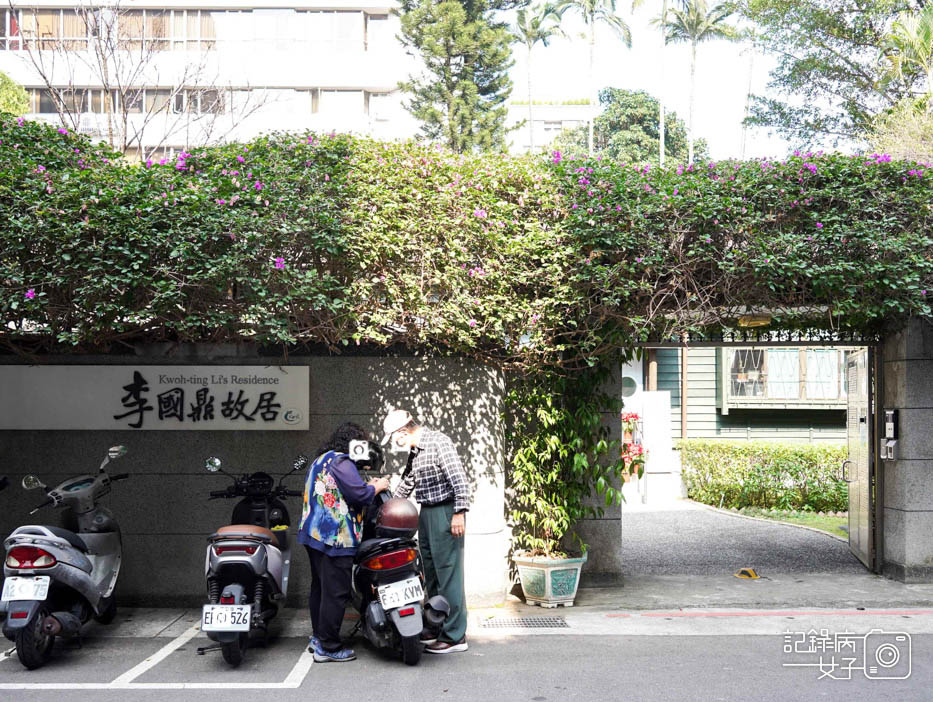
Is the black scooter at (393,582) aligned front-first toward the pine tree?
yes

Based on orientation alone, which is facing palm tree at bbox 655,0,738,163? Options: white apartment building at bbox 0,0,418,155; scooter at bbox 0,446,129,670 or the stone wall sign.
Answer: the scooter

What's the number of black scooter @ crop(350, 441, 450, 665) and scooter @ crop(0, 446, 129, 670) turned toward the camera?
0

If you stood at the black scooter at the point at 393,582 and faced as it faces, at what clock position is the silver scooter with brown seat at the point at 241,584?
the silver scooter with brown seat at the point at 241,584 is roughly at 9 o'clock from the black scooter at the point at 393,582.

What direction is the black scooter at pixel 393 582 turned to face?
away from the camera

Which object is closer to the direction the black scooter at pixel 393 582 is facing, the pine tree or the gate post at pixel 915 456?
the pine tree

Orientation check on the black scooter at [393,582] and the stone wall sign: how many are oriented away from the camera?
1

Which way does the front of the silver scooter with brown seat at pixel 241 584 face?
away from the camera

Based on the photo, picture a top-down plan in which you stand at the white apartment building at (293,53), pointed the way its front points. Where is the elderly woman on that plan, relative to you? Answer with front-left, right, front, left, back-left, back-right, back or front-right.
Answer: front

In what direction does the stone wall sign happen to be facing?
toward the camera

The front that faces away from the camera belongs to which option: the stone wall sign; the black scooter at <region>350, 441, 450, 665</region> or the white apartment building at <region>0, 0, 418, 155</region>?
the black scooter

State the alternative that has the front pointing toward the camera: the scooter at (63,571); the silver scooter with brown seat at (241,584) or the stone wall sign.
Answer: the stone wall sign

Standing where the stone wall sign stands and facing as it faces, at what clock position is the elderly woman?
The elderly woman is roughly at 11 o'clock from the stone wall sign.

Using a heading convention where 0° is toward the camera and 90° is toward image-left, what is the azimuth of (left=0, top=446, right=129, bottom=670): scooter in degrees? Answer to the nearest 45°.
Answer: approximately 225°

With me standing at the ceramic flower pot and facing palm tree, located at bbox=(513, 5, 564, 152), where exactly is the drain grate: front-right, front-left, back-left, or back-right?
back-left

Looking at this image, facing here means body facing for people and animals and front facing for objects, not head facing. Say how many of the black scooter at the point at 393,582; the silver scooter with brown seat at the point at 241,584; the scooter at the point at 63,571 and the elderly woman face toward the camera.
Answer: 0

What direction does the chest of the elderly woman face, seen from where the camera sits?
to the viewer's right

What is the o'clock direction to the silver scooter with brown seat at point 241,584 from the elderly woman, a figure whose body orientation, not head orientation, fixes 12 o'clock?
The silver scooter with brown seat is roughly at 6 o'clock from the elderly woman.

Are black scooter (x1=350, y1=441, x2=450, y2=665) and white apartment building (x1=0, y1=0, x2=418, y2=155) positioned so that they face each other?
yes

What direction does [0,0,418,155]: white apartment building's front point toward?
toward the camera

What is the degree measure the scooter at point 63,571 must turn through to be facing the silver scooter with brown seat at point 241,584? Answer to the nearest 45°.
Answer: approximately 90° to its right
